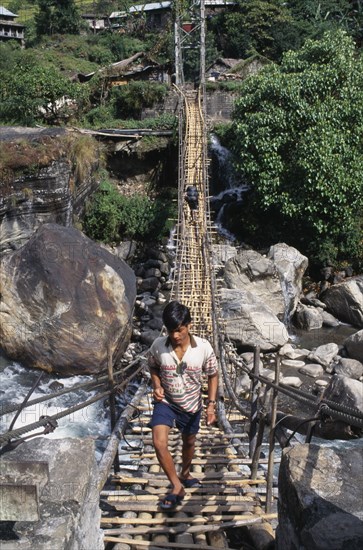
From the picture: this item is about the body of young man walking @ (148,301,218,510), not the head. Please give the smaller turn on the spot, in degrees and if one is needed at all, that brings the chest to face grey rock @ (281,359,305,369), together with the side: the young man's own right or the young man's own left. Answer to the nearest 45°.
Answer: approximately 180°

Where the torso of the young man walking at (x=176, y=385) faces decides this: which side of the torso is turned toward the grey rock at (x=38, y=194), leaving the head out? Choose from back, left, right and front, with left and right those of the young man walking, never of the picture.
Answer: back

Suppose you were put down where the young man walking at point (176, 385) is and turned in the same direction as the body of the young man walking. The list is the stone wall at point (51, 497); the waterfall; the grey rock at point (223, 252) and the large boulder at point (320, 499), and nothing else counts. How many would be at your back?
2

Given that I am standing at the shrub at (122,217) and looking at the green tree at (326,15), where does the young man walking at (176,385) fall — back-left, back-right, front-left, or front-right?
back-right

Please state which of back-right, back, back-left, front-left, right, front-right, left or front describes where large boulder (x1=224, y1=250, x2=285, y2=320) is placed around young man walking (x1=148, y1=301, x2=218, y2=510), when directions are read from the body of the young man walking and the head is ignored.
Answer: back

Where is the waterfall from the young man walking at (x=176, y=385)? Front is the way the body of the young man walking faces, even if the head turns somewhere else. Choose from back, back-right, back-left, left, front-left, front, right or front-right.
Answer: back

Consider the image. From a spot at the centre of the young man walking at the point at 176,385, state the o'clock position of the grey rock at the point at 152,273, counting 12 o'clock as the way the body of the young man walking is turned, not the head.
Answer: The grey rock is roughly at 6 o'clock from the young man walking.

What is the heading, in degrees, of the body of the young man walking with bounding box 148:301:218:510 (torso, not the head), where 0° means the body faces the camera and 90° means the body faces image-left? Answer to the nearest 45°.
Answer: approximately 0°

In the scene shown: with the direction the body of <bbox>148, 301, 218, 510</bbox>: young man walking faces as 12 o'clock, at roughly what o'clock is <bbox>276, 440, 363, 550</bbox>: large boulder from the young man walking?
The large boulder is roughly at 11 o'clock from the young man walking.

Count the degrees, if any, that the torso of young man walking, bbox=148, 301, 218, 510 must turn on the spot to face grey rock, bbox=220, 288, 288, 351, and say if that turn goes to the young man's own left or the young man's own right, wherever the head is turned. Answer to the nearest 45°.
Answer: approximately 180°

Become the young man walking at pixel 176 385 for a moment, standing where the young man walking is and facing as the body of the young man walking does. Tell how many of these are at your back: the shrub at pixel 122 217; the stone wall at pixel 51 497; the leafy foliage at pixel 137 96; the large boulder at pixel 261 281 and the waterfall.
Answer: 4

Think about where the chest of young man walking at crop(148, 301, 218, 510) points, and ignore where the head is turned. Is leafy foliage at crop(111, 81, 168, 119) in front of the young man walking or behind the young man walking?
behind
